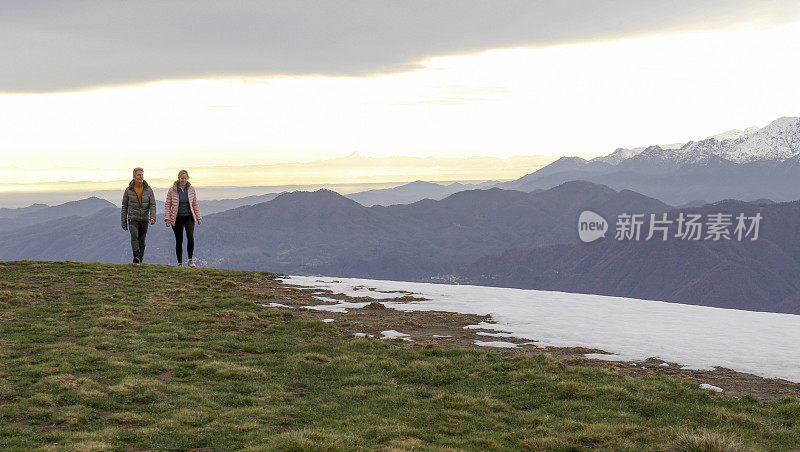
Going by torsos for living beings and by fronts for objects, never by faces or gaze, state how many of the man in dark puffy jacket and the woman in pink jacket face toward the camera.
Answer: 2

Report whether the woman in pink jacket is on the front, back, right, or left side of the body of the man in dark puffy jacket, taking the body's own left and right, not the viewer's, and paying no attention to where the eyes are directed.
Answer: left

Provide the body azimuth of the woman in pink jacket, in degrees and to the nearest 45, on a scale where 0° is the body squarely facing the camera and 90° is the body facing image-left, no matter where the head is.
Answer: approximately 0°

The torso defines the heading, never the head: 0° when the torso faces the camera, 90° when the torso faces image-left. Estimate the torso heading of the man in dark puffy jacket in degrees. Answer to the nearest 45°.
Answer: approximately 0°

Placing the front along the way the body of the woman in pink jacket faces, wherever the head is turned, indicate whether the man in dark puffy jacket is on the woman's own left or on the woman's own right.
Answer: on the woman's own right
